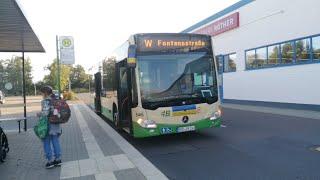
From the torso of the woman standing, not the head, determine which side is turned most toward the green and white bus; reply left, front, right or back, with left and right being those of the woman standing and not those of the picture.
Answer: right

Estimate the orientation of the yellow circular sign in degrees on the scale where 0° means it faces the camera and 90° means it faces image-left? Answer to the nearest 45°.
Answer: approximately 0°

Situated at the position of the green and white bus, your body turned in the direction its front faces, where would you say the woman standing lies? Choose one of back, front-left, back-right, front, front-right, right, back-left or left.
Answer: right

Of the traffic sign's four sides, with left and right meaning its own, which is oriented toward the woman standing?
front

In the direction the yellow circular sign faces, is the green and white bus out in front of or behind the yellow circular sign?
in front

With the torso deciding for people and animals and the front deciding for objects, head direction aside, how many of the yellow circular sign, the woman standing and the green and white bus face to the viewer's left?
1

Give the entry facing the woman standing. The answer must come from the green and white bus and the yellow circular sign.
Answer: the yellow circular sign

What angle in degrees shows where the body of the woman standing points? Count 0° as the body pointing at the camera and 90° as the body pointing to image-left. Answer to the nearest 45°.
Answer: approximately 90°

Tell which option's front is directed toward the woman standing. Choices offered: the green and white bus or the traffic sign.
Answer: the traffic sign

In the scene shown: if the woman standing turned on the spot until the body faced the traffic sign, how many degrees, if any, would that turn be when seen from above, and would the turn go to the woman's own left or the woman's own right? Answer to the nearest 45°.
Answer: approximately 90° to the woman's own right

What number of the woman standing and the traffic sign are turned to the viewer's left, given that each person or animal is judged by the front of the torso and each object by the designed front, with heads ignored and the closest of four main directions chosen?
1

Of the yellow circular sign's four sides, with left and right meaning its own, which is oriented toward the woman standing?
front
